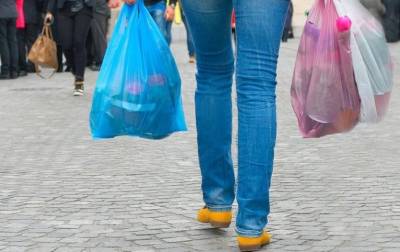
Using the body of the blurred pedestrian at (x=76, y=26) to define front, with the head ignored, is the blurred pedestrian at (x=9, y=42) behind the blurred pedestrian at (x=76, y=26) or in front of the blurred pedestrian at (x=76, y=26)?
behind

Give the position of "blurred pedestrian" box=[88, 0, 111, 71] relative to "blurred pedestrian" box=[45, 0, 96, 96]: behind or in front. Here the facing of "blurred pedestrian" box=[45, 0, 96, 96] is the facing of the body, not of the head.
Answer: behind

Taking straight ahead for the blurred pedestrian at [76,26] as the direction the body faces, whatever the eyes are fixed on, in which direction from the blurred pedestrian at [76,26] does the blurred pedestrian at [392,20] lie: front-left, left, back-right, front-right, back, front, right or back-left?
back-left

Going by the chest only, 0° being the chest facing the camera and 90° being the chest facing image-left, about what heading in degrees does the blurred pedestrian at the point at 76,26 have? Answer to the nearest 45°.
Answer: approximately 0°

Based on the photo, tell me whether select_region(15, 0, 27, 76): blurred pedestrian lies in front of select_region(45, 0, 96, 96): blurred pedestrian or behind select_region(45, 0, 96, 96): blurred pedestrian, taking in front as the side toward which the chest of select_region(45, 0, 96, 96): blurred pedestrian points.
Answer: behind
